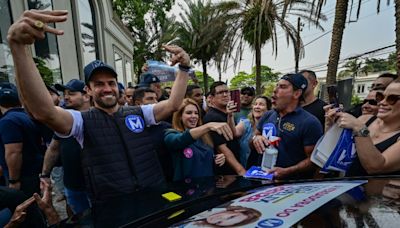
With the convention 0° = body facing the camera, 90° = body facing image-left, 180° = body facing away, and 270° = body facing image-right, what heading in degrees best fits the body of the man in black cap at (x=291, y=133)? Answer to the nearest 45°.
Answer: approximately 45°

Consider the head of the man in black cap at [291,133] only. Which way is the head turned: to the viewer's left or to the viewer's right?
to the viewer's left

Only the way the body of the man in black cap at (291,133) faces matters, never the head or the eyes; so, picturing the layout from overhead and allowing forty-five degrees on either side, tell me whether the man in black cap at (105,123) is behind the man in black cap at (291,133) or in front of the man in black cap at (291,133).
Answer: in front

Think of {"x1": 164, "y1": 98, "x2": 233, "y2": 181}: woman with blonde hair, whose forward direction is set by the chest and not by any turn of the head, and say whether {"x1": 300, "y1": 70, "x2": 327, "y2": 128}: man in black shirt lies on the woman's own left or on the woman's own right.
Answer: on the woman's own left

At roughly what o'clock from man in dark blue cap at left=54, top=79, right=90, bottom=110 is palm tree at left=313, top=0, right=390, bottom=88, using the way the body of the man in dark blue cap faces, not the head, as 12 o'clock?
The palm tree is roughly at 6 o'clock from the man in dark blue cap.

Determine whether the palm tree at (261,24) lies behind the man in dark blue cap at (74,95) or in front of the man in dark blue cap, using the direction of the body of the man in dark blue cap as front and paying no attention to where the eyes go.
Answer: behind

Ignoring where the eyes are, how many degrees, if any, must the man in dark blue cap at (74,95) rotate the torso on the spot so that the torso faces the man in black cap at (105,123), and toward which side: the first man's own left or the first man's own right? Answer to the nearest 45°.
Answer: approximately 90° to the first man's own left

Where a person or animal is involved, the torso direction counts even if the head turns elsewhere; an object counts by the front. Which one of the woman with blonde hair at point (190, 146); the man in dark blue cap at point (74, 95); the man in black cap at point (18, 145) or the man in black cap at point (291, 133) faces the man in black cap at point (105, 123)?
the man in black cap at point (291, 133)
